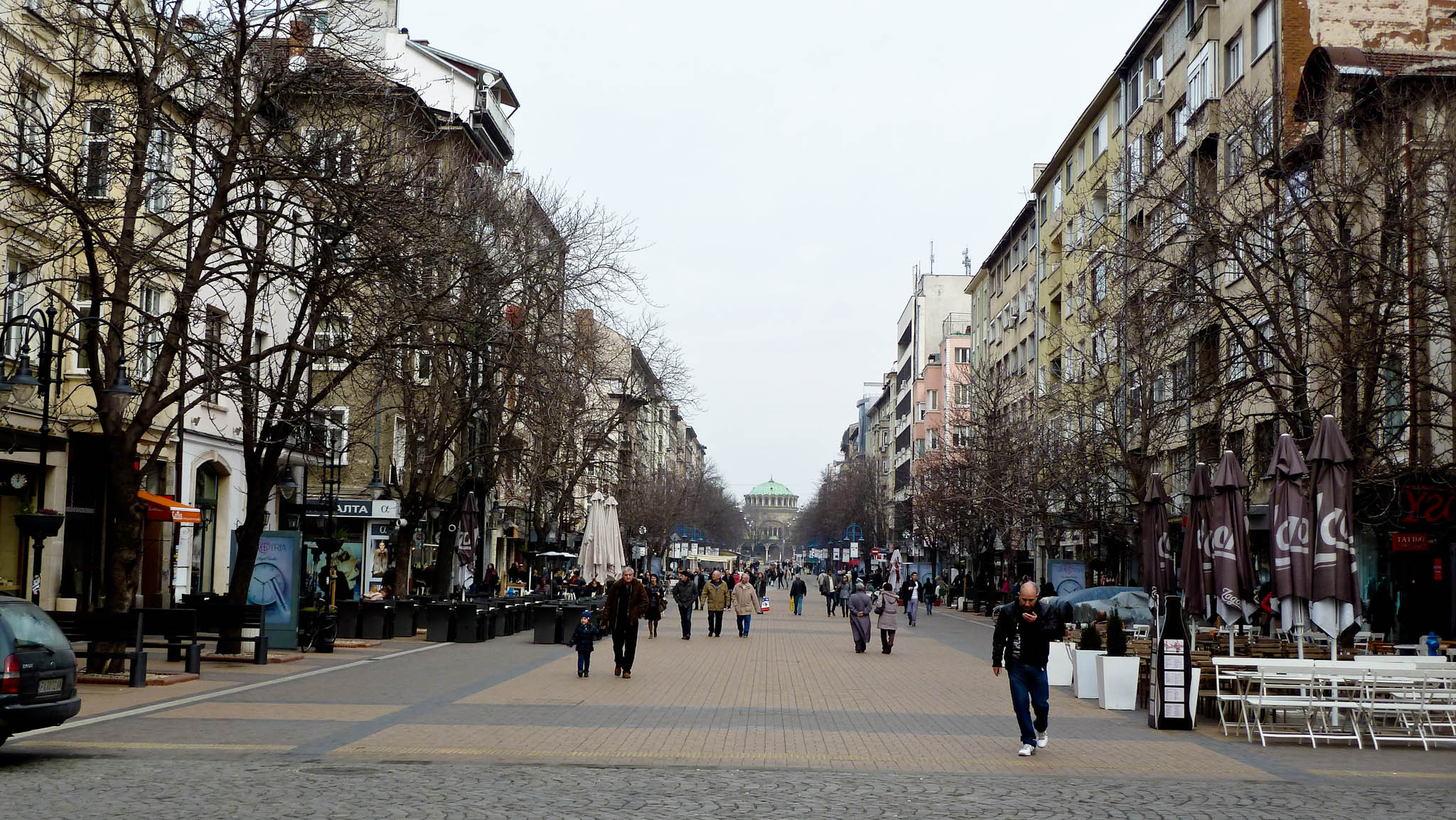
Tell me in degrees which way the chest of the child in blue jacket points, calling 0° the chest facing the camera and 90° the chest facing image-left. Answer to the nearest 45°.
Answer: approximately 0°

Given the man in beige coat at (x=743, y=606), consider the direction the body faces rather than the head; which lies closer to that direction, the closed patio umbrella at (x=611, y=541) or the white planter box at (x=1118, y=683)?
the white planter box

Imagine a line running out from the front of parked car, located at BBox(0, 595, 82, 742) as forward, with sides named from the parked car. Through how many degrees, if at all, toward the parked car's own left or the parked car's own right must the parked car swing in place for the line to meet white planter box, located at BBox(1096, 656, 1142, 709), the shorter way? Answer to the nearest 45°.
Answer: approximately 135° to the parked car's own right

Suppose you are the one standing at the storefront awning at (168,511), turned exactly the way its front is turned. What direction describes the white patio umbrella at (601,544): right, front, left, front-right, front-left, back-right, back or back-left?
left

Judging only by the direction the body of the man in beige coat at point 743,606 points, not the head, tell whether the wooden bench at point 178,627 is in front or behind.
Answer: in front

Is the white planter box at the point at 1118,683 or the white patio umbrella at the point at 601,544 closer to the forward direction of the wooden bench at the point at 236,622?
the white planter box

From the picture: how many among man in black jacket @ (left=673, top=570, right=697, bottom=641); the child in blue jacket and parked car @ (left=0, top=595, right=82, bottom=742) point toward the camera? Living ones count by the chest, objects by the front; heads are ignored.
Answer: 2

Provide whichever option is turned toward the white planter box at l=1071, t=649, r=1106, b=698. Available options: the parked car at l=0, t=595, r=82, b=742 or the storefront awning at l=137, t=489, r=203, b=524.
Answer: the storefront awning

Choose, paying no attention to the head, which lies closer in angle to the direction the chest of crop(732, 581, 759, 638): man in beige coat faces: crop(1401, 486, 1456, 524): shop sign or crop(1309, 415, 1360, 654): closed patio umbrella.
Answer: the closed patio umbrella
